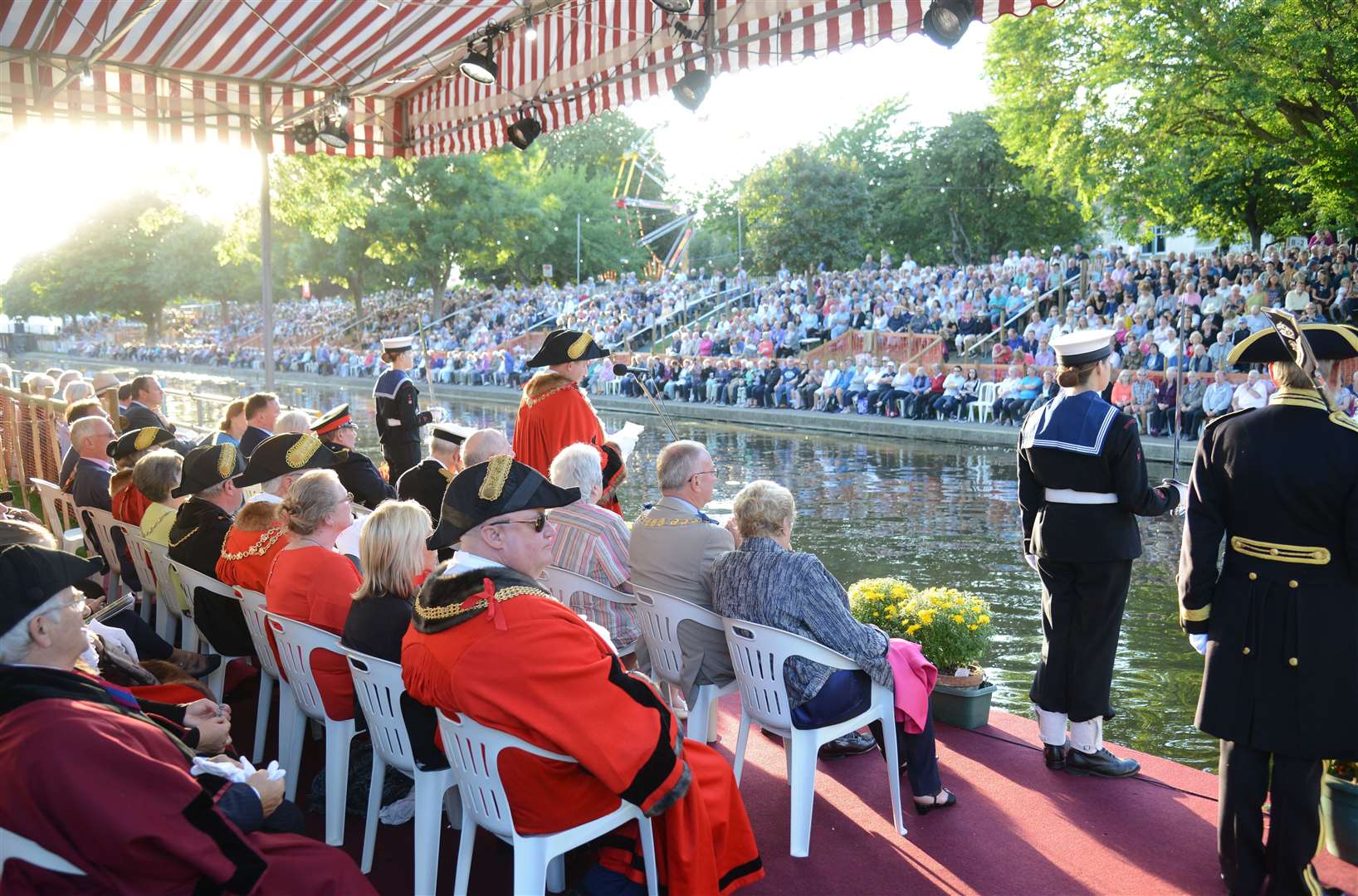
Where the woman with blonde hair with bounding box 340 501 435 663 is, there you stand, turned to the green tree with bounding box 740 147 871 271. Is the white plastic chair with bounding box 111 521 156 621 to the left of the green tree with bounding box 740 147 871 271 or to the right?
left

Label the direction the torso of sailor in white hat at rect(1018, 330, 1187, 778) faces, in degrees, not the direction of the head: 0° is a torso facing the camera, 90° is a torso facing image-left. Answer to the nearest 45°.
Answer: approximately 225°

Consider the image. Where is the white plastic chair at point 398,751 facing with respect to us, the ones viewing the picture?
facing away from the viewer and to the right of the viewer

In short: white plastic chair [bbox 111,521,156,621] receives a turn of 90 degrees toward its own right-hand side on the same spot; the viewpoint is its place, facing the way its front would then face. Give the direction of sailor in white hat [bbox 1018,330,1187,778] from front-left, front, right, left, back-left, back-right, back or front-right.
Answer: front

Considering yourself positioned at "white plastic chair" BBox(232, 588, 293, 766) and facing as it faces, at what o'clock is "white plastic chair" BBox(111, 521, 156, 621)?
"white plastic chair" BBox(111, 521, 156, 621) is roughly at 10 o'clock from "white plastic chair" BBox(232, 588, 293, 766).

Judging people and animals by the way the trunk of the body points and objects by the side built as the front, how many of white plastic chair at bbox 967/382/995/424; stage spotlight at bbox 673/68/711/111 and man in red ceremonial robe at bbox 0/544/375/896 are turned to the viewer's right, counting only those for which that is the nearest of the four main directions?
1

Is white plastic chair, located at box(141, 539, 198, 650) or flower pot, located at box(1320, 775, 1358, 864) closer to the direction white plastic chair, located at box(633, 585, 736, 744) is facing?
the flower pot

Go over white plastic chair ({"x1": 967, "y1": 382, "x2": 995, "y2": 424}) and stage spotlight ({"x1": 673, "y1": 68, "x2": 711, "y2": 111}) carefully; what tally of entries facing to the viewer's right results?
0

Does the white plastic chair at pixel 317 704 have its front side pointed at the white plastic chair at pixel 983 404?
yes

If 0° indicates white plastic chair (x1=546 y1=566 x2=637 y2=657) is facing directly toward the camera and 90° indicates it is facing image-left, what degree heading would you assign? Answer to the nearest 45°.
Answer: approximately 225°

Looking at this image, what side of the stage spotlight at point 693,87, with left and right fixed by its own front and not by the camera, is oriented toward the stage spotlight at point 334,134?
right

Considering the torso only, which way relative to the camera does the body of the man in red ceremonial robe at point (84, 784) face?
to the viewer's right

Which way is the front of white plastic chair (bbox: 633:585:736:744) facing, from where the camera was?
facing away from the viewer and to the right of the viewer

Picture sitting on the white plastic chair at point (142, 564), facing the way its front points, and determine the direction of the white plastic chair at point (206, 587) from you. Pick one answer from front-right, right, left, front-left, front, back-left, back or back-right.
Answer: back-right

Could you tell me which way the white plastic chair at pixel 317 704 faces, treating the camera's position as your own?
facing away from the viewer and to the right of the viewer
